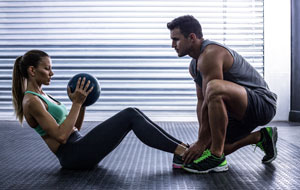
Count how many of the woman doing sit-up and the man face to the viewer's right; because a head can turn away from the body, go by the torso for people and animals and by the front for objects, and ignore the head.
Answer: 1

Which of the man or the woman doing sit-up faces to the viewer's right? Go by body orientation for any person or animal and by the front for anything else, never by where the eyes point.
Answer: the woman doing sit-up

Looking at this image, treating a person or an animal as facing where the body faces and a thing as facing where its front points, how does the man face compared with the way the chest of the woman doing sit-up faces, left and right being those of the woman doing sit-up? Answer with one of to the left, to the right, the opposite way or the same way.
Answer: the opposite way

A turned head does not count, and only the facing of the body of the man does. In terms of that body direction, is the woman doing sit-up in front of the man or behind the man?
in front

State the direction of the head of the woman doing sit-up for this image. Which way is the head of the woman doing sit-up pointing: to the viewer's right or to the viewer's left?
to the viewer's right

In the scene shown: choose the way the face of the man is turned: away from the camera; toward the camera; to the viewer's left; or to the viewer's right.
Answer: to the viewer's left

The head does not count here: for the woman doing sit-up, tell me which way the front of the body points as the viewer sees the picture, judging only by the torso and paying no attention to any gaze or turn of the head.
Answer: to the viewer's right

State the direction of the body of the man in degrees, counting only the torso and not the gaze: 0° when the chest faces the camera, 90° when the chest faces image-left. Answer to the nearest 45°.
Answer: approximately 90°

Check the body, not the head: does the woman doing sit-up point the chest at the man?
yes
